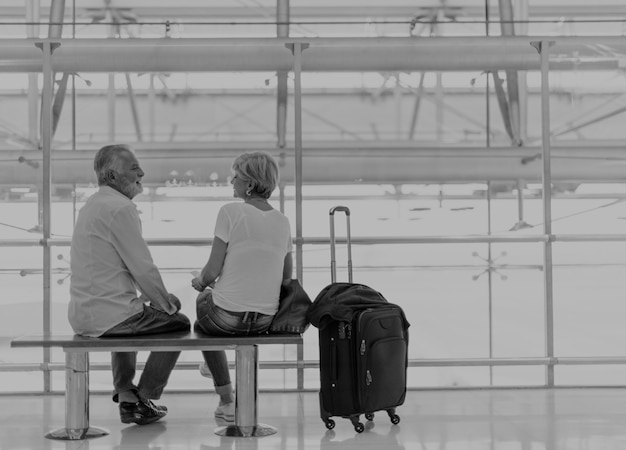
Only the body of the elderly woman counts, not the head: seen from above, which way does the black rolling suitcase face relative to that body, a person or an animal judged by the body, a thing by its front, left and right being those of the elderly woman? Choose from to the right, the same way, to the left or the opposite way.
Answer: the opposite way

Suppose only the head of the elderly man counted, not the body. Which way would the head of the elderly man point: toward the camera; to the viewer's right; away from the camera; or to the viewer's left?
to the viewer's right

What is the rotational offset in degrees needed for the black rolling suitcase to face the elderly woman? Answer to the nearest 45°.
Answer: approximately 135° to its right

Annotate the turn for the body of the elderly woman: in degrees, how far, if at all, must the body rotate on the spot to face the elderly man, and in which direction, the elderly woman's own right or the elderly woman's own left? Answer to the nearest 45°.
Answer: approximately 45° to the elderly woman's own left

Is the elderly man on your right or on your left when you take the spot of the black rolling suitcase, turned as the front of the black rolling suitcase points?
on your right

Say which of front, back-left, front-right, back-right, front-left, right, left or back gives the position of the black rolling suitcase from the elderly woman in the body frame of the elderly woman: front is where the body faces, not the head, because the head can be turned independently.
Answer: back-right

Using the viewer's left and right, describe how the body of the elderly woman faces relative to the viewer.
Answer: facing away from the viewer and to the left of the viewer
